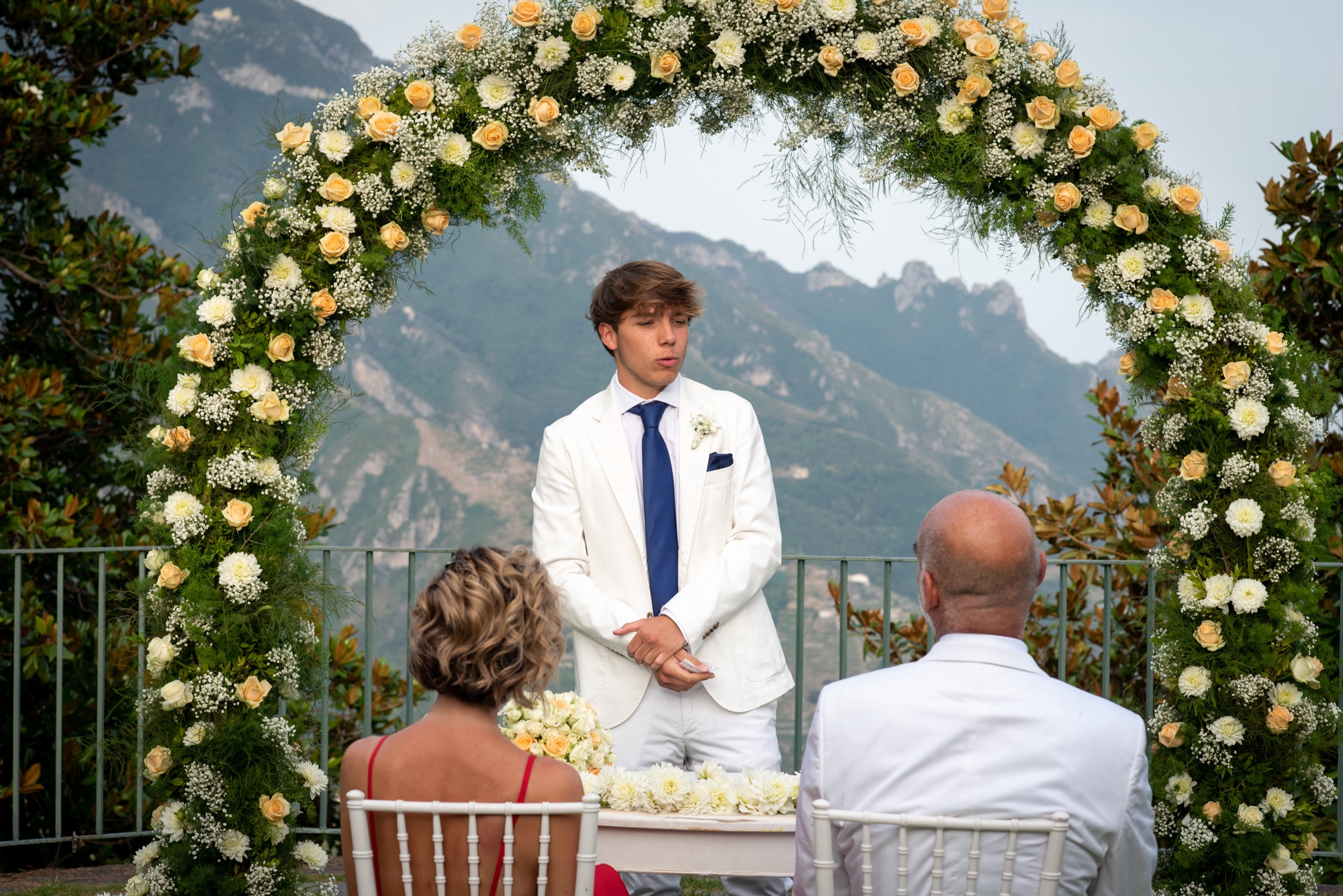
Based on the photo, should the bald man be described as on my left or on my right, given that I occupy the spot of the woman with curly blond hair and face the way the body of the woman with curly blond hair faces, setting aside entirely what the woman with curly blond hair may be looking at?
on my right

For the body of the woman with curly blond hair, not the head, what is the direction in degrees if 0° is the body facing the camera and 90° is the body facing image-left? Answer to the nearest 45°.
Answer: approximately 180°

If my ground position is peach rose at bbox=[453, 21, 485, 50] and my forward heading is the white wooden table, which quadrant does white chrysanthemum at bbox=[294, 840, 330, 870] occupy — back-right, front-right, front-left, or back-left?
back-right

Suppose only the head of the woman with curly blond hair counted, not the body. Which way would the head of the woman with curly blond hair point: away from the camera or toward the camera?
away from the camera

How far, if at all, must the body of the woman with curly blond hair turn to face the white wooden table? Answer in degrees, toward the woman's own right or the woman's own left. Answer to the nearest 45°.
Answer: approximately 45° to the woman's own right

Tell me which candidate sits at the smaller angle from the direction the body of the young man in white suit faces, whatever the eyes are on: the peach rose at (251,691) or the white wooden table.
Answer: the white wooden table

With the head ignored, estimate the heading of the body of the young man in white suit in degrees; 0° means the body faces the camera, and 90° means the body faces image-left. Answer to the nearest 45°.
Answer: approximately 0°

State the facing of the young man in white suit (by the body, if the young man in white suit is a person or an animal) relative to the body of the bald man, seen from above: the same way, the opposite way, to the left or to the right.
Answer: the opposite way

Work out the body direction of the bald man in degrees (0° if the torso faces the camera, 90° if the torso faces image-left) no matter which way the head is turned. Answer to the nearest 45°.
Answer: approximately 180°
